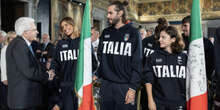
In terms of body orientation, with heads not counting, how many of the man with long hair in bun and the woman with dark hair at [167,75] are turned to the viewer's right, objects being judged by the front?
0

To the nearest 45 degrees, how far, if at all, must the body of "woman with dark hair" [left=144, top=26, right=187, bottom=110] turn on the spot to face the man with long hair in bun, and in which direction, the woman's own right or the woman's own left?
approximately 90° to the woman's own right

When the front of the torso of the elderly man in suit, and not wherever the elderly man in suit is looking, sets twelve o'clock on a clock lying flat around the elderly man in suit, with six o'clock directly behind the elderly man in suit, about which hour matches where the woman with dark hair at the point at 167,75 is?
The woman with dark hair is roughly at 1 o'clock from the elderly man in suit.

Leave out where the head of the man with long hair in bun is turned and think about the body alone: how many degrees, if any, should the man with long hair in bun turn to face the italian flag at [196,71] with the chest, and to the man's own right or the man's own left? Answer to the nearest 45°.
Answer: approximately 90° to the man's own left

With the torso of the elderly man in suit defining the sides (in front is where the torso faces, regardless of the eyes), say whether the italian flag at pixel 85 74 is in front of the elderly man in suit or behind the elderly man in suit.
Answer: in front

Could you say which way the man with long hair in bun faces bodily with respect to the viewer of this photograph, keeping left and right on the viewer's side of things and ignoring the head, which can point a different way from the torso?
facing the viewer and to the left of the viewer

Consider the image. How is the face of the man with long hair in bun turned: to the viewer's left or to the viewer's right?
to the viewer's left

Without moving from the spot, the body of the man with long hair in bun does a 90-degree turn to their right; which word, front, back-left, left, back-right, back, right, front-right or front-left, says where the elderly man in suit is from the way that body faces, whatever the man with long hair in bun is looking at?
front-left

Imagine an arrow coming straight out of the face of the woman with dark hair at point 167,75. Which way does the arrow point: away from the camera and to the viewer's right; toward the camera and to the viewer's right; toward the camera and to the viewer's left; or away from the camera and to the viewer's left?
toward the camera and to the viewer's left

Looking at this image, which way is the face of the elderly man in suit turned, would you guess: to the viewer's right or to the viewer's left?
to the viewer's right

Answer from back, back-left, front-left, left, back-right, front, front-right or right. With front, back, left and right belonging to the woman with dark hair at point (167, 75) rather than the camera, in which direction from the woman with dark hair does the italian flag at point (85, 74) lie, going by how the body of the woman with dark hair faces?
right

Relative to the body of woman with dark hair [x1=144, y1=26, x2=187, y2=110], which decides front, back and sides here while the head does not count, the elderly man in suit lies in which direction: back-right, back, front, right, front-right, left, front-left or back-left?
right

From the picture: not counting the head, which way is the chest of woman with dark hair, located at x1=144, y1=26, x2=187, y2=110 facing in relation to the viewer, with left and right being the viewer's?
facing the viewer

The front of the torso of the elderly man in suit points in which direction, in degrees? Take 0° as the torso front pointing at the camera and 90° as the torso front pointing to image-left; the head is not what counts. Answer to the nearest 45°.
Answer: approximately 270°
